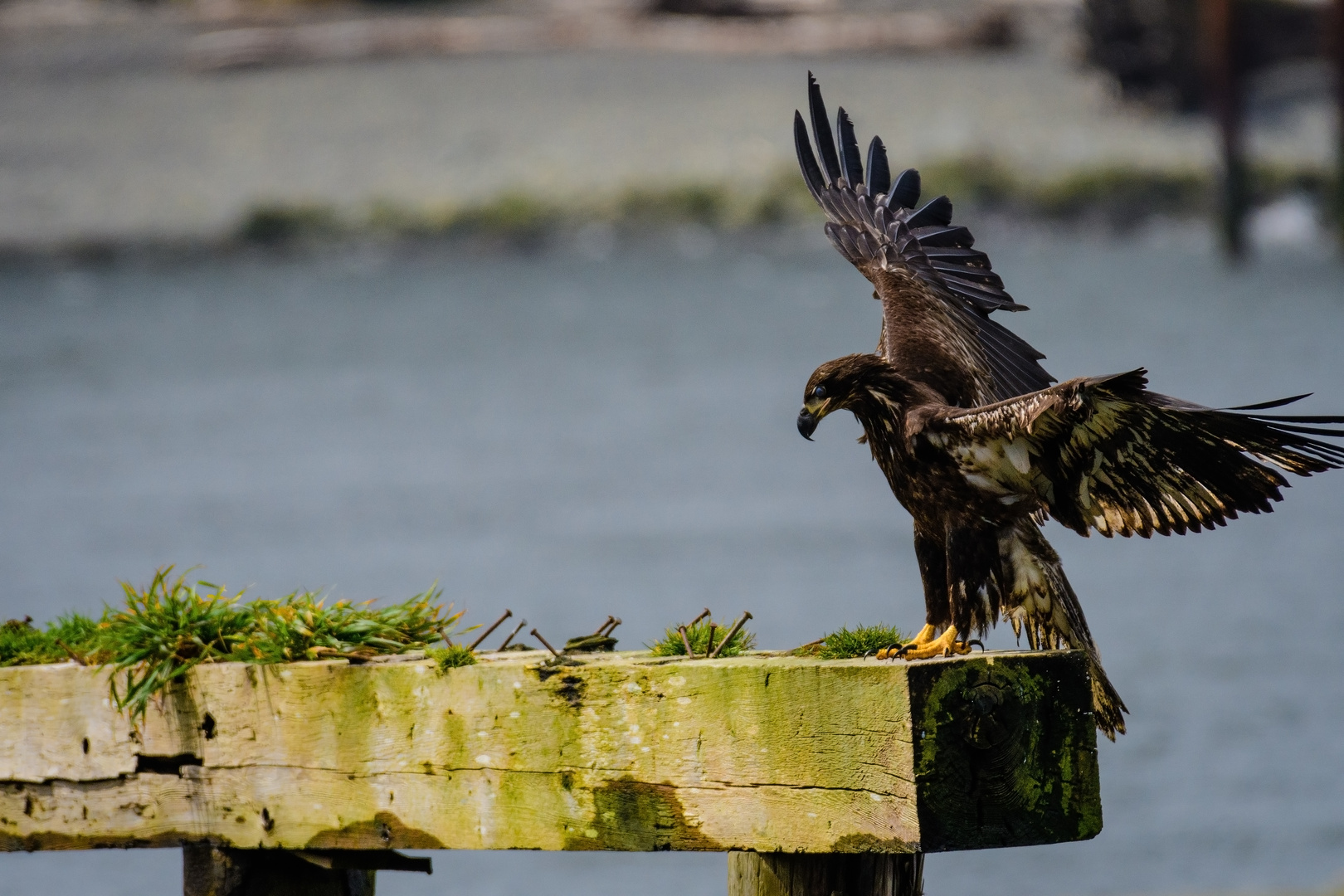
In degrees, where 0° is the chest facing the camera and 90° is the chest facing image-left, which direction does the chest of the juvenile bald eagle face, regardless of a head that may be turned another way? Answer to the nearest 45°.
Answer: approximately 90°

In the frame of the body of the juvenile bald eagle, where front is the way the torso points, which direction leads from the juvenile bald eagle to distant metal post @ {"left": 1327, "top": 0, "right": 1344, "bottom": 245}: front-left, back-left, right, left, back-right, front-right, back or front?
right

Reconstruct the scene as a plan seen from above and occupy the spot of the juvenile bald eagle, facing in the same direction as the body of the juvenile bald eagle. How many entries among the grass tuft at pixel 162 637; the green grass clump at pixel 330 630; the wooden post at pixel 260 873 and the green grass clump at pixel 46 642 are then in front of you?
4

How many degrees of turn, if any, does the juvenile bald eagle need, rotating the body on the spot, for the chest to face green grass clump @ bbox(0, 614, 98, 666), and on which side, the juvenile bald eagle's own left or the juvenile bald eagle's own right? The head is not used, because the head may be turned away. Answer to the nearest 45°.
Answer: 0° — it already faces it

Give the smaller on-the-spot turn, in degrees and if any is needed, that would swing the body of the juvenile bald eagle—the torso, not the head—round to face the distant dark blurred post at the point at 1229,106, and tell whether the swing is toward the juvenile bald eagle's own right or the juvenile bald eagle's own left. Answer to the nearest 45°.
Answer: approximately 90° to the juvenile bald eagle's own right

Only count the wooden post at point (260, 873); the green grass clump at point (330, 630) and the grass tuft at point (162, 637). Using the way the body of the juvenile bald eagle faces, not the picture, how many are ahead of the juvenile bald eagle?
3

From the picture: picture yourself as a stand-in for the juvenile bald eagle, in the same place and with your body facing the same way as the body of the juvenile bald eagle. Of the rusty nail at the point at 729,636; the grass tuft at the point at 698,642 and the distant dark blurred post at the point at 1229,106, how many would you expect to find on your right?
1

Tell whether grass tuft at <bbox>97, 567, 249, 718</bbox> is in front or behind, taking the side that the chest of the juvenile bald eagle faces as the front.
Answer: in front

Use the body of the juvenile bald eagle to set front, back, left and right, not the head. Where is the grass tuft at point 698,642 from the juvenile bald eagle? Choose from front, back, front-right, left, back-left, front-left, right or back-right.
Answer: front-left

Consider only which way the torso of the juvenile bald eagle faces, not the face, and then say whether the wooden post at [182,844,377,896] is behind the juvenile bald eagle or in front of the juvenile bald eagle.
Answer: in front

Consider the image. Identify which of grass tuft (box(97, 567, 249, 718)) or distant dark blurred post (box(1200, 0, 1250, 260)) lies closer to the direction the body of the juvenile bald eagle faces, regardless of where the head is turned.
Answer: the grass tuft
